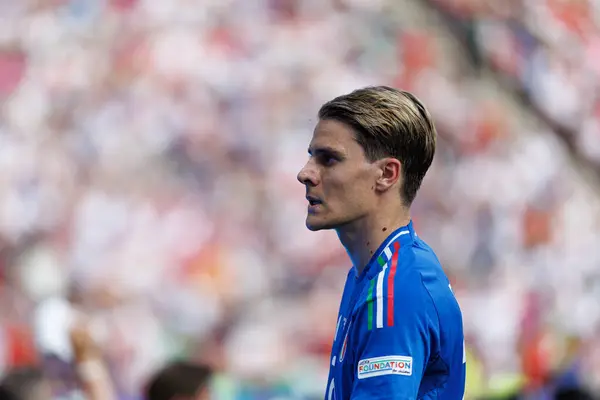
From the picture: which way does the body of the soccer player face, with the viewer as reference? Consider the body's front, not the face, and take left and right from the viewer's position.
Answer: facing to the left of the viewer

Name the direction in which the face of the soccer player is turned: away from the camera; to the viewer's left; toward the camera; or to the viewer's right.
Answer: to the viewer's left
